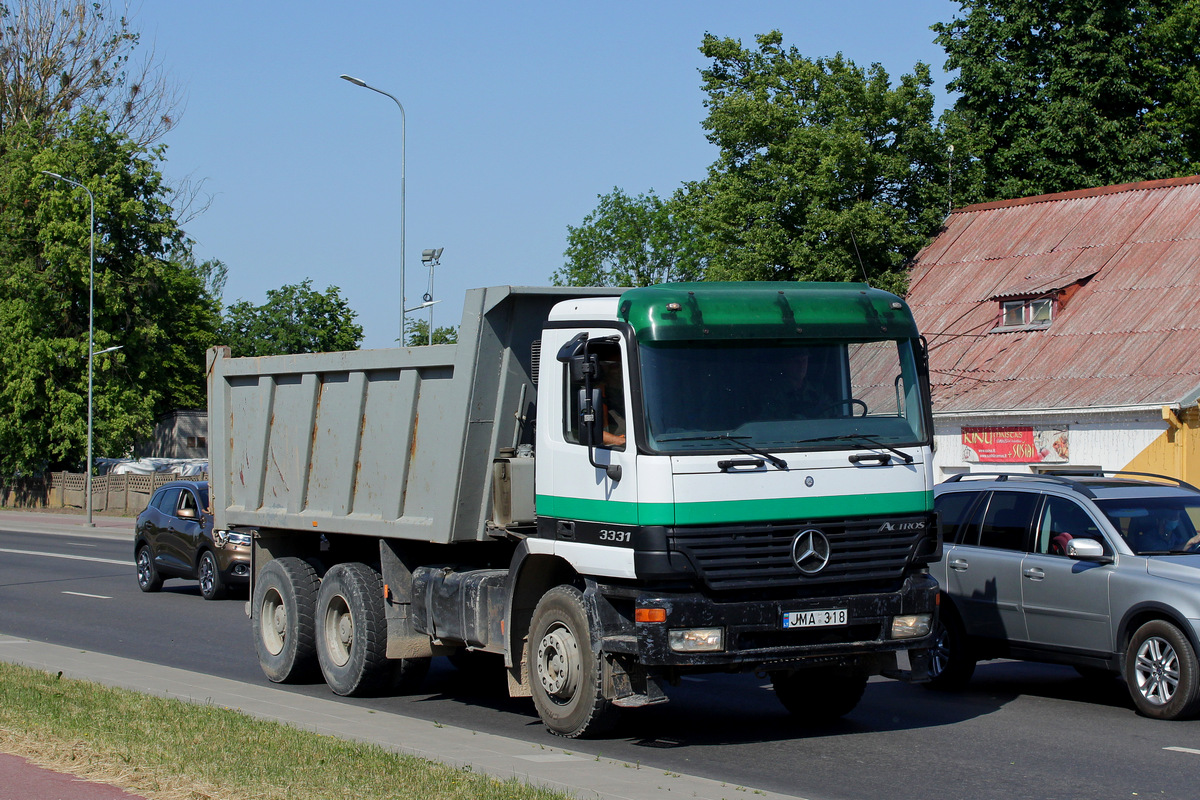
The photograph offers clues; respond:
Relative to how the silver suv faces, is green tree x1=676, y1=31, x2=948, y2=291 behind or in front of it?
behind

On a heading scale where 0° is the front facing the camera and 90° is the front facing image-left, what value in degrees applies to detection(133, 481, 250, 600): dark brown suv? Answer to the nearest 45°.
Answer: approximately 315°

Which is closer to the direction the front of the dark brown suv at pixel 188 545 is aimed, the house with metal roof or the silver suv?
the silver suv

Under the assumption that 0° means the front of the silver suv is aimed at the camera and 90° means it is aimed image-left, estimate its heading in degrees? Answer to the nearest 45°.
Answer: approximately 315°

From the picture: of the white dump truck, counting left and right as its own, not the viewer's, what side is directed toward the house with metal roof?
left

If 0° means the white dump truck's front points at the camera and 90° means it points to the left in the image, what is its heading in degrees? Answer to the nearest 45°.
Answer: approximately 315°

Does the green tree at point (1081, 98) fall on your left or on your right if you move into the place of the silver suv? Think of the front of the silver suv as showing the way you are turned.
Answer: on your left

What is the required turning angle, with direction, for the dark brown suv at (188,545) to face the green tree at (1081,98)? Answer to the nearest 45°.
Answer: approximately 45° to its left

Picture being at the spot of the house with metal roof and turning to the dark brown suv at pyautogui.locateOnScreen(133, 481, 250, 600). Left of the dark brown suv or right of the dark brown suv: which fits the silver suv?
left

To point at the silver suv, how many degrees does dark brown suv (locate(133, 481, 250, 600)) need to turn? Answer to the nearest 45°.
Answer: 0° — it already faces it
